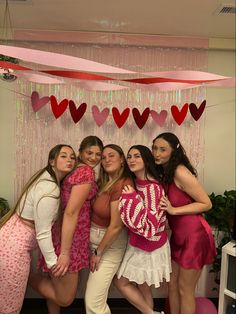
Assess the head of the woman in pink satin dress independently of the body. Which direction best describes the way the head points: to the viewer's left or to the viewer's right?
to the viewer's left

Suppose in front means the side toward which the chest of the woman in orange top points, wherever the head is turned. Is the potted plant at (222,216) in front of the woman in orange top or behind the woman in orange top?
behind

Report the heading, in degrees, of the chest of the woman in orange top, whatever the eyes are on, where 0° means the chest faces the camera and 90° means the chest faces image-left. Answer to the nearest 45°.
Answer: approximately 45°

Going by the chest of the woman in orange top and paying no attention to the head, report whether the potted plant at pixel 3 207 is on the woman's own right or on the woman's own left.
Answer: on the woman's own right
